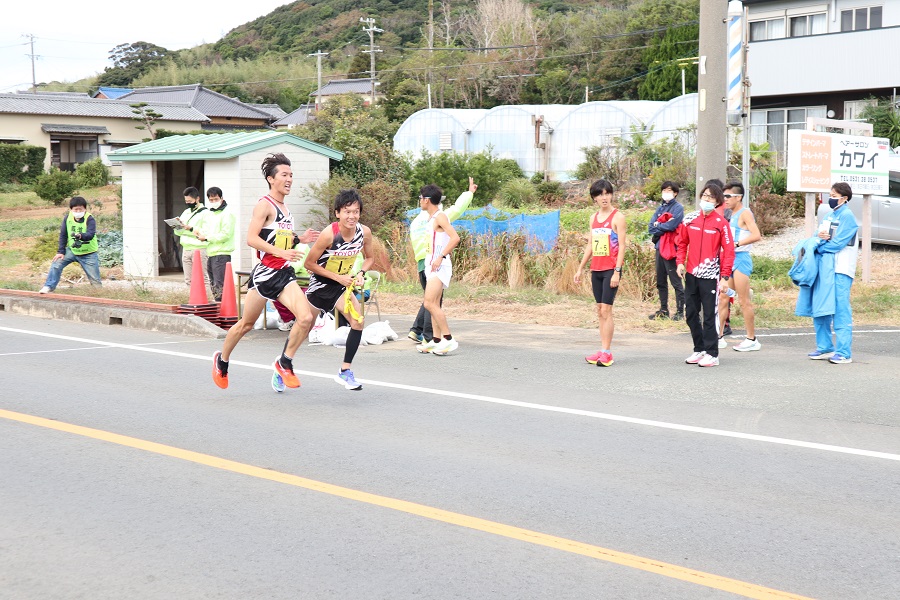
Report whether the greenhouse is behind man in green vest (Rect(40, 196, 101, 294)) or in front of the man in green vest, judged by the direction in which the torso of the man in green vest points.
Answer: behind

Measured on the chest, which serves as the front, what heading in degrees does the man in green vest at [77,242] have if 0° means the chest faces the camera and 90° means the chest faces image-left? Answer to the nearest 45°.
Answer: approximately 0°

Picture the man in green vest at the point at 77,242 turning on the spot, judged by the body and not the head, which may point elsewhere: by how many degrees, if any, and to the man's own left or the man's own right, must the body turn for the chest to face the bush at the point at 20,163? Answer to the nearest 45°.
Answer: approximately 180°

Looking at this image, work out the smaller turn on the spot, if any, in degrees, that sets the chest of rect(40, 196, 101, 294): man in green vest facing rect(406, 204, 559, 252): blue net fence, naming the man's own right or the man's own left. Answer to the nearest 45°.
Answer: approximately 90° to the man's own left

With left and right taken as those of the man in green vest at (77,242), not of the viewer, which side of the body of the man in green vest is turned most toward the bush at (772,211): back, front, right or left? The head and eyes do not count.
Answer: left

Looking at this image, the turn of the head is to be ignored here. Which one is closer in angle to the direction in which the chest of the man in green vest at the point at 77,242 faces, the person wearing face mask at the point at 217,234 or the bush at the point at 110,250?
the person wearing face mask

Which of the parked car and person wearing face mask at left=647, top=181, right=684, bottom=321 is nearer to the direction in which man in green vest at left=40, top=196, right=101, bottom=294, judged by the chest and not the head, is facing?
the person wearing face mask

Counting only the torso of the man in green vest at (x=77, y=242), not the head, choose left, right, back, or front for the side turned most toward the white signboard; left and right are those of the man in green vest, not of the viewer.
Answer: left

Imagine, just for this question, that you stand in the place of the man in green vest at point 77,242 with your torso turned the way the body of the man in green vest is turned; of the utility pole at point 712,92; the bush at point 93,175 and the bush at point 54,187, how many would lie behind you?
2

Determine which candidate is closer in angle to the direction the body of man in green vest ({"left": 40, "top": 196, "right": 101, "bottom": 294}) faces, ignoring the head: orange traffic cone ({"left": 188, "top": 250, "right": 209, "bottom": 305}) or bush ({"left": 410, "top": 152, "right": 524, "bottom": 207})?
the orange traffic cone
